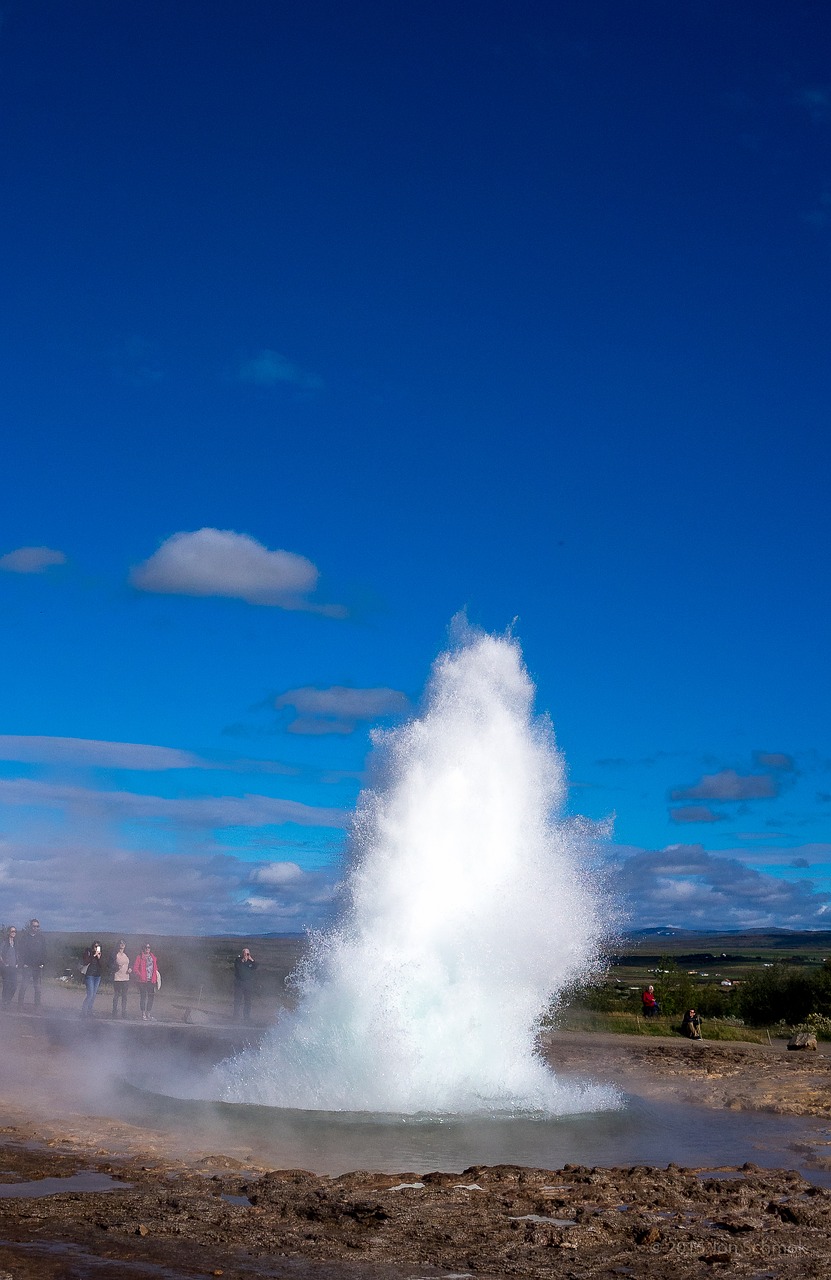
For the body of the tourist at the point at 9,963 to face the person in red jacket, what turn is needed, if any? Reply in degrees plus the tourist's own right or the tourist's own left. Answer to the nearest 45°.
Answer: approximately 45° to the tourist's own left

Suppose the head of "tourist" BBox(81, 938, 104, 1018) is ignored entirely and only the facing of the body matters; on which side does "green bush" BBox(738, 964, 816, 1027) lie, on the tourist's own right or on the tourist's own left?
on the tourist's own left

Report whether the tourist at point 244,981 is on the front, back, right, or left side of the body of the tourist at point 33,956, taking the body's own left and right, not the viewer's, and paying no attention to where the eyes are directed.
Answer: left

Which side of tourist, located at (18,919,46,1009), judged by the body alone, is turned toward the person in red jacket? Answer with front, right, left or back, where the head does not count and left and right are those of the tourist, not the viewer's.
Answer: left

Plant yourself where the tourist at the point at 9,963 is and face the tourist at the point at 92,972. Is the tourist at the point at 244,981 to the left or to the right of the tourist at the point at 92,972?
left

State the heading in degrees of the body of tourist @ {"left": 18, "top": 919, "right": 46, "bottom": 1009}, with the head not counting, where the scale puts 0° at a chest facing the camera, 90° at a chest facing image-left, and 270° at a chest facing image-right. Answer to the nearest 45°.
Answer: approximately 0°

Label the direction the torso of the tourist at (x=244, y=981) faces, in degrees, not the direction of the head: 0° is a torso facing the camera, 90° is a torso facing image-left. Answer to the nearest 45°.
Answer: approximately 0°
